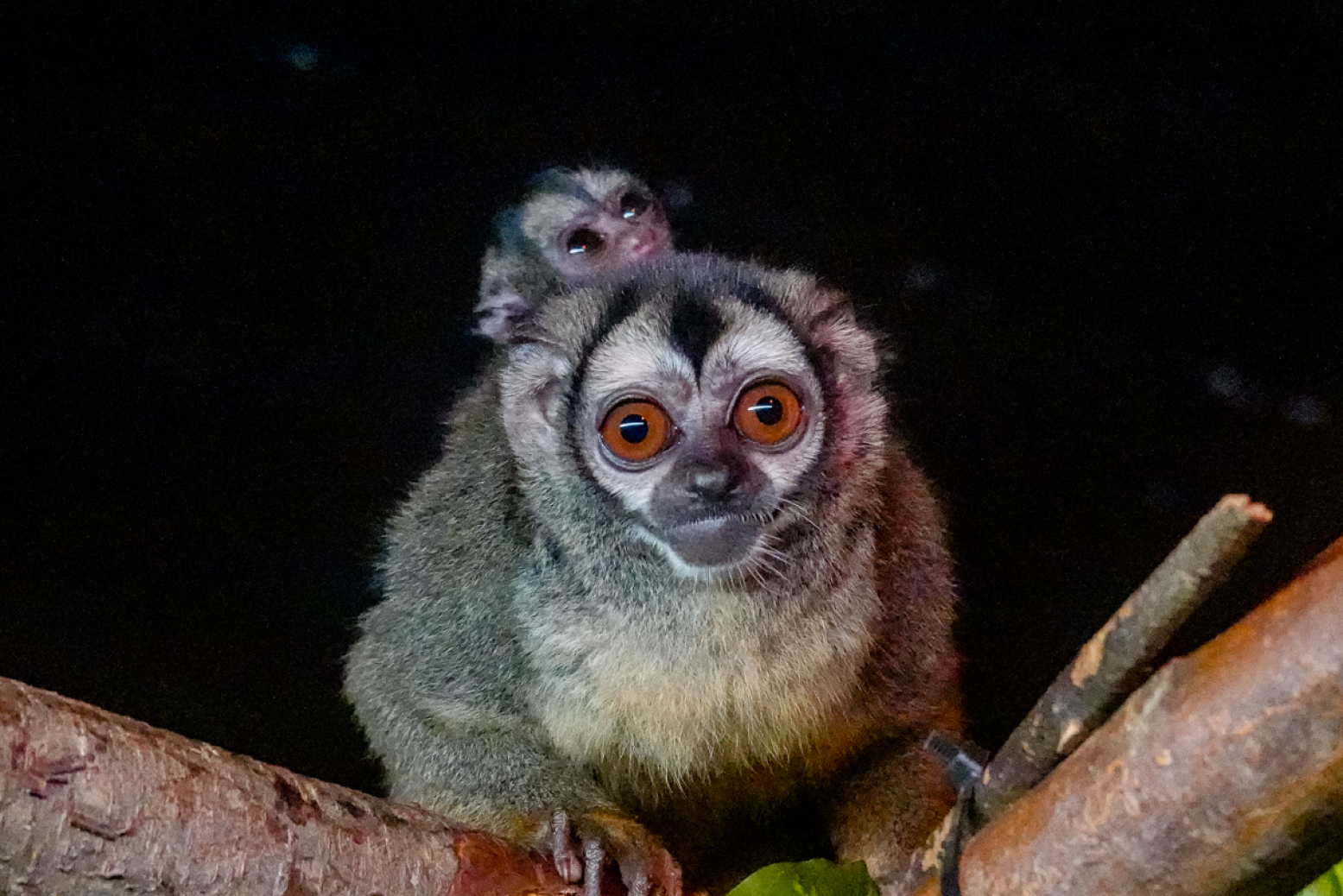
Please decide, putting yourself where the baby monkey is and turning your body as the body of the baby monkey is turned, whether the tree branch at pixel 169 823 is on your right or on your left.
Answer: on your right

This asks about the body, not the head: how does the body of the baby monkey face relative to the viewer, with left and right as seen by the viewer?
facing the viewer and to the right of the viewer

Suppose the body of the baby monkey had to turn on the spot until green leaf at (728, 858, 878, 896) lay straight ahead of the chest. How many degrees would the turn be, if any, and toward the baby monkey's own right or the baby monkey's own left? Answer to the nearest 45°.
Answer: approximately 45° to the baby monkey's own right

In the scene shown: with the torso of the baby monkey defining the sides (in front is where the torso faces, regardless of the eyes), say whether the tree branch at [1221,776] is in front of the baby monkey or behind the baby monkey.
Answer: in front

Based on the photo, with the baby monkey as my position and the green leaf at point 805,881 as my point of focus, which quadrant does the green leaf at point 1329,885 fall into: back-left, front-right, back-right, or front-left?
front-left

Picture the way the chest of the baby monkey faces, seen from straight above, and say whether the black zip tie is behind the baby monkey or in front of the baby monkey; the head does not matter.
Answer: in front

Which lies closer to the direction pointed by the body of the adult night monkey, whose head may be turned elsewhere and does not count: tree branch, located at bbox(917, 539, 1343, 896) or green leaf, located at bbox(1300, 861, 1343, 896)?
the tree branch

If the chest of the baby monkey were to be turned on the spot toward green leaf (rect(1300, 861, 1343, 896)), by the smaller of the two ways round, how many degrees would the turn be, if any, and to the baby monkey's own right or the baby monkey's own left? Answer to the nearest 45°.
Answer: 0° — it already faces it

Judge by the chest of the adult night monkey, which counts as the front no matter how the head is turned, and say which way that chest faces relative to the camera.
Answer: toward the camera
